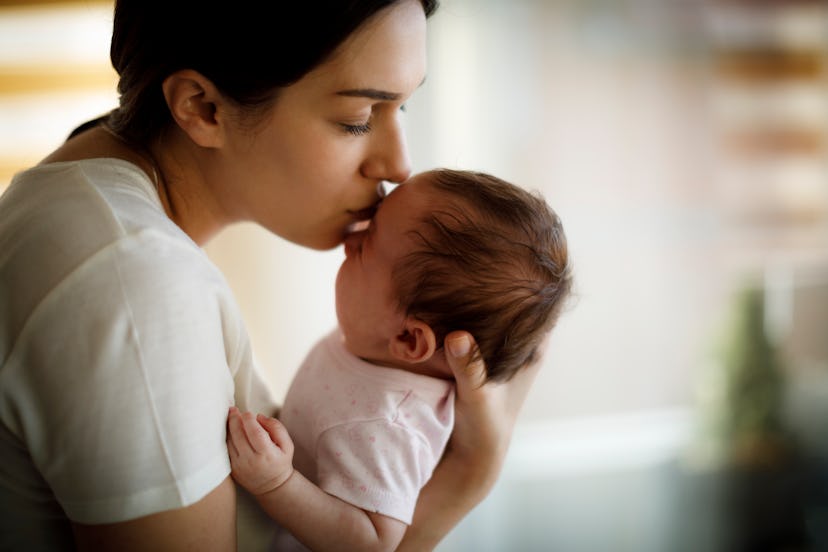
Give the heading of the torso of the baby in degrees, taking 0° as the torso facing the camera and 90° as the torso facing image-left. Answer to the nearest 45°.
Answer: approximately 90°

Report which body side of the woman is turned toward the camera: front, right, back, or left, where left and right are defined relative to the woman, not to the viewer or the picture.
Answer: right
